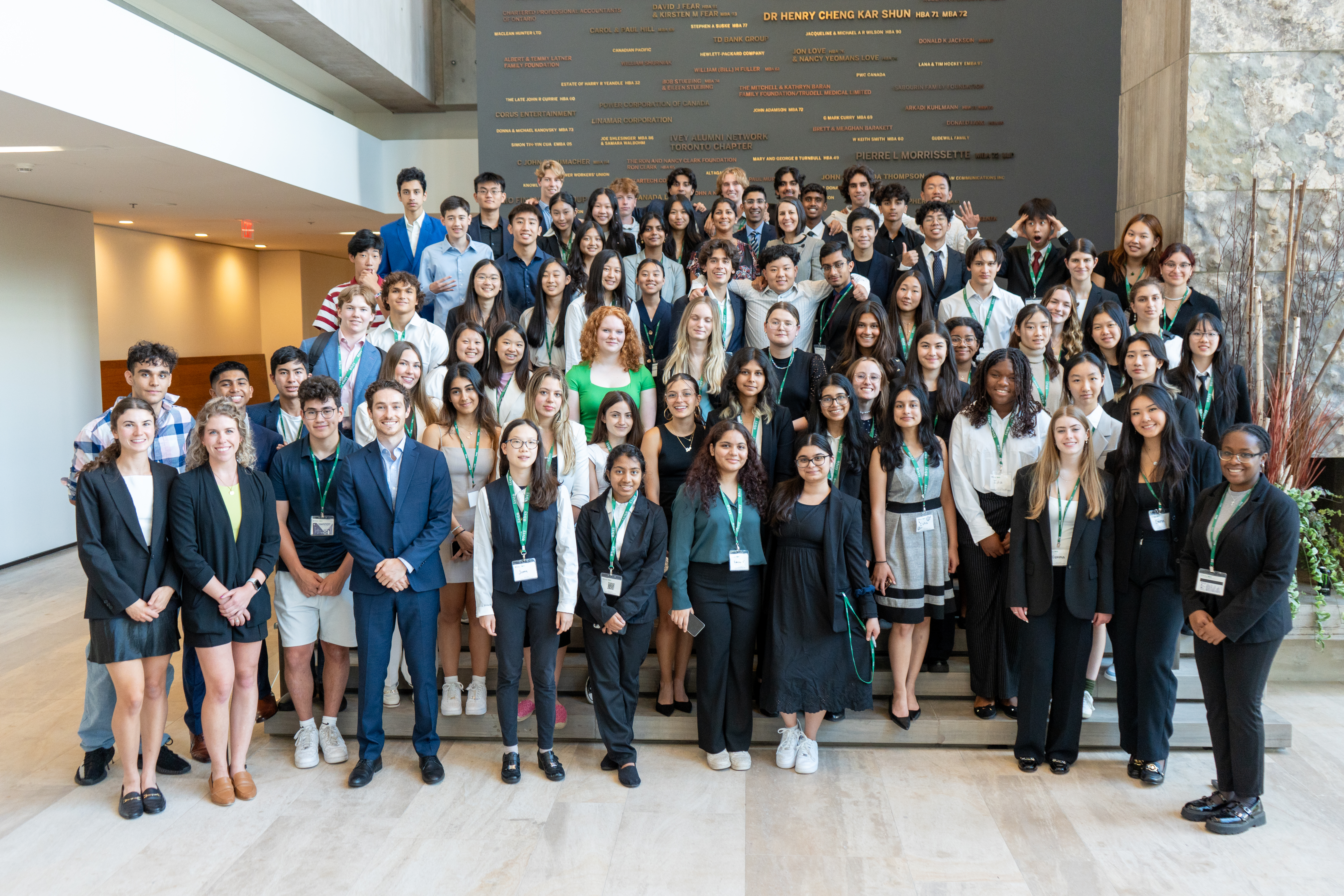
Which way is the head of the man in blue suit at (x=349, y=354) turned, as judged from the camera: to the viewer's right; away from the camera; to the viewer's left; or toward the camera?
toward the camera

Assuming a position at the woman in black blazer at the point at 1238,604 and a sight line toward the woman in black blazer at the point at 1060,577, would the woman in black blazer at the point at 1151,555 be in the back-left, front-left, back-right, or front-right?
front-right

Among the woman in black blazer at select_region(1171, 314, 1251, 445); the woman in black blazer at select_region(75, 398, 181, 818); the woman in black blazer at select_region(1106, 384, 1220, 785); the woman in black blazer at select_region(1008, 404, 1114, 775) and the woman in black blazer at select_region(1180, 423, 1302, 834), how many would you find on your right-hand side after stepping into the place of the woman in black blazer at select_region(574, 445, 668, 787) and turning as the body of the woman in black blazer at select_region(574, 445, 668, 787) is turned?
1

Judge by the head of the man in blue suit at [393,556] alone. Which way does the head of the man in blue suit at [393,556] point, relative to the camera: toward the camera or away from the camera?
toward the camera

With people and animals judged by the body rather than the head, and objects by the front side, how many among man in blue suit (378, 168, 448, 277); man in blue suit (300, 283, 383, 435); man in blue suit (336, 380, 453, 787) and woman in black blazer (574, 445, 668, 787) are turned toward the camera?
4

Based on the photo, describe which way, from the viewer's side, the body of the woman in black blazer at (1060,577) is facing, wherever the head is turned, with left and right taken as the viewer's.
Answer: facing the viewer

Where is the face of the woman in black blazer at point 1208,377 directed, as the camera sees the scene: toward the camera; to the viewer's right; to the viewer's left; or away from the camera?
toward the camera

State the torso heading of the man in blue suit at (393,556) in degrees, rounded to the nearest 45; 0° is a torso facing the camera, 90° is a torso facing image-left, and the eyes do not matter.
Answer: approximately 0°

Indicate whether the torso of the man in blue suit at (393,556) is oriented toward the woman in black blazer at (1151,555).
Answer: no

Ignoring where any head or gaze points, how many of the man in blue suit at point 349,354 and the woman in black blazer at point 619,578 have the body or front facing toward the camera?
2

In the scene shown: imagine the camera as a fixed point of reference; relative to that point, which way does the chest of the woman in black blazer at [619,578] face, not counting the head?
toward the camera

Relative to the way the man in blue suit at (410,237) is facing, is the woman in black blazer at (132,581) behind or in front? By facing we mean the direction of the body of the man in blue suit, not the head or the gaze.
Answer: in front

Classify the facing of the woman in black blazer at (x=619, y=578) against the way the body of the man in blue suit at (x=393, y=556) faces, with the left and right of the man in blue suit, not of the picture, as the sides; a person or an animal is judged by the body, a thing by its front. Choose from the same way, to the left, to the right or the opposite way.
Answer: the same way

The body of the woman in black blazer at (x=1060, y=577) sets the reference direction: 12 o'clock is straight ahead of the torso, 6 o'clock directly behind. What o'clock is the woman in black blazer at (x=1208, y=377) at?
the woman in black blazer at (x=1208, y=377) is roughly at 7 o'clock from the woman in black blazer at (x=1060, y=577).

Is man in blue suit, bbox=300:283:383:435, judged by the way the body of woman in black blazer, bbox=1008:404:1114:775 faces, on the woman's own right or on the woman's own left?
on the woman's own right

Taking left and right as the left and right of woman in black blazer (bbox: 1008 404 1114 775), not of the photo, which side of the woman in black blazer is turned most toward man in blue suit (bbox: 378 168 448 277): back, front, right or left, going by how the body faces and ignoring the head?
right

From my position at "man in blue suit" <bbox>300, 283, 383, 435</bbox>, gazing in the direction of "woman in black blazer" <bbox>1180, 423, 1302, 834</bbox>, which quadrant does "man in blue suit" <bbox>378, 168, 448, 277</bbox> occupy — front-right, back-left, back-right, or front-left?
back-left
